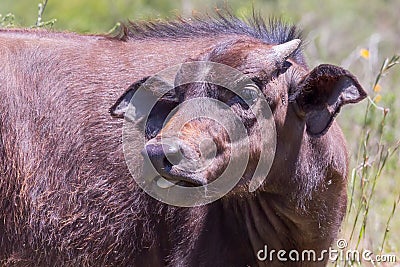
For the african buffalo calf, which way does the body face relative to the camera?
to the viewer's right
